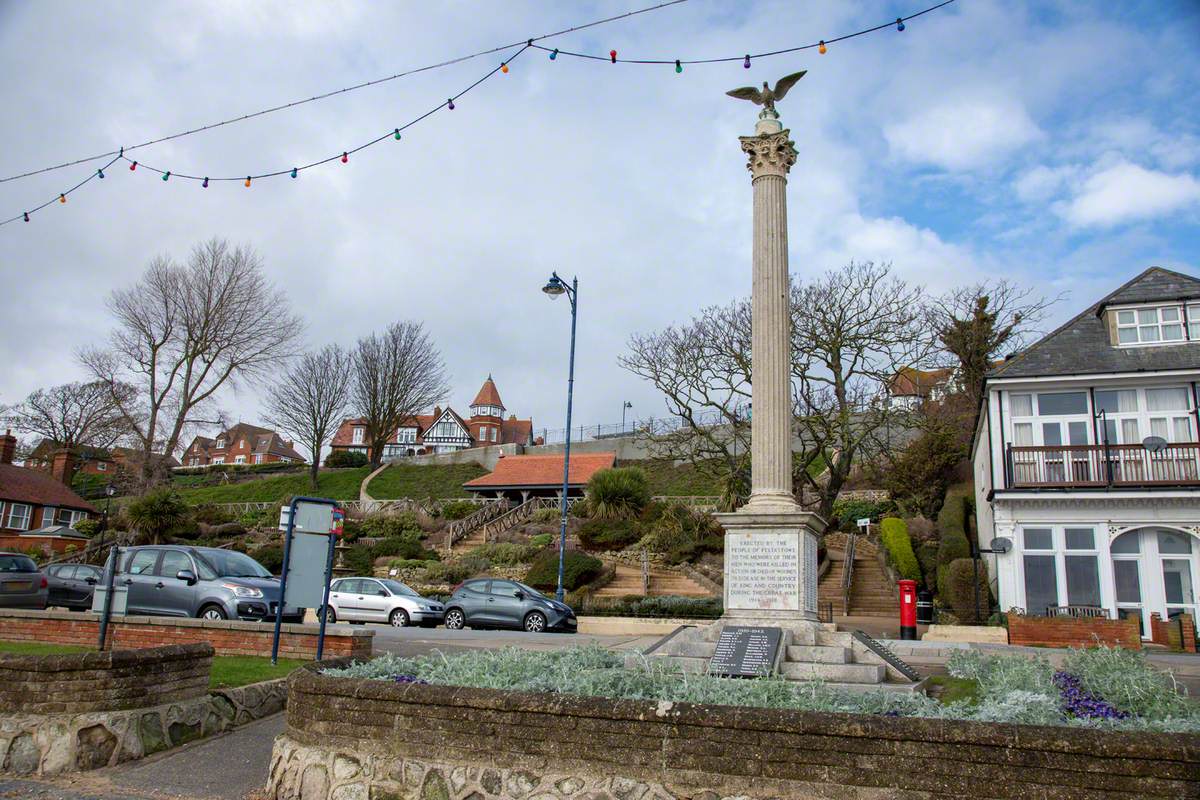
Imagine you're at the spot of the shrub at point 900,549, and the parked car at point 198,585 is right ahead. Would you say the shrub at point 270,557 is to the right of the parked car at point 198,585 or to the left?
right

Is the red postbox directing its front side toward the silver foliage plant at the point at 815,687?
yes

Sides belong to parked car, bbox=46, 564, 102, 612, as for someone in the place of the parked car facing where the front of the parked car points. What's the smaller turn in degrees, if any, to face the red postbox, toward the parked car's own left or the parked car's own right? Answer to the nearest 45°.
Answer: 0° — it already faces it

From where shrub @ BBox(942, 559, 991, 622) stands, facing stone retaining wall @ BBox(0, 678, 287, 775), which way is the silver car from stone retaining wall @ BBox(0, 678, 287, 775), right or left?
right

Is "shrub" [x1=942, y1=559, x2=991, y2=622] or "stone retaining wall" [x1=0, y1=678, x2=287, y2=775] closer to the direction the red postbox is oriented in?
the stone retaining wall

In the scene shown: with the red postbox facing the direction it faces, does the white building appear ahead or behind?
behind

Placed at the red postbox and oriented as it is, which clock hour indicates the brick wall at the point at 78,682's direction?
The brick wall is roughly at 1 o'clock from the red postbox.

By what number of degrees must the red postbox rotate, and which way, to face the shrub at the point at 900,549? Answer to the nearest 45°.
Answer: approximately 180°

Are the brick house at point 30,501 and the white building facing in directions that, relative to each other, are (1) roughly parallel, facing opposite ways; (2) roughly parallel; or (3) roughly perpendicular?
roughly perpendicular
